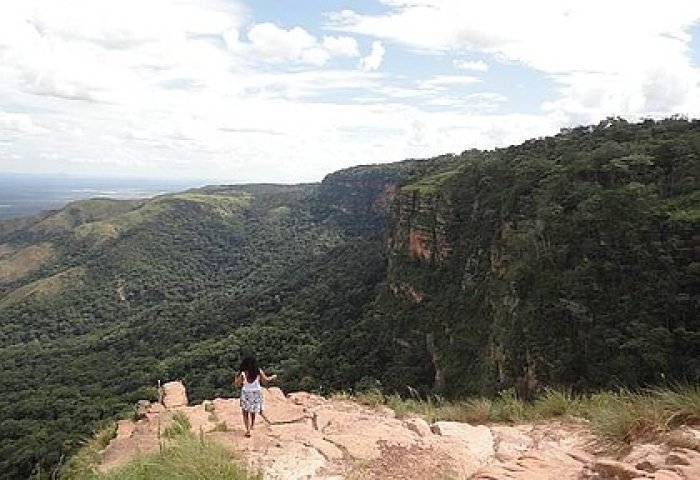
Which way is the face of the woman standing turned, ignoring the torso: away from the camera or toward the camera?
away from the camera

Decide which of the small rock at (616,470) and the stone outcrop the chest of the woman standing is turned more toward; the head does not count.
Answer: the stone outcrop

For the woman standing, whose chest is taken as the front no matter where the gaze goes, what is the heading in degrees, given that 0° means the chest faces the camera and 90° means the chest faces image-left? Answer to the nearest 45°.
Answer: approximately 180°

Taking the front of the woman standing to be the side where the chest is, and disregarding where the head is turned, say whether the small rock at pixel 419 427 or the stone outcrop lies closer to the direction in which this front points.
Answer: the stone outcrop

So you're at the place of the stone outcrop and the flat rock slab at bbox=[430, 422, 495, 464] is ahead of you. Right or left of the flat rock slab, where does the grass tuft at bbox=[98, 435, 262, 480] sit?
right

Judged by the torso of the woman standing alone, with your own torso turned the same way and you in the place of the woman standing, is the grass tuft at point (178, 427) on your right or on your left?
on your left

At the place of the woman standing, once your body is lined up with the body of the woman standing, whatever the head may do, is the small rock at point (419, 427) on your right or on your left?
on your right

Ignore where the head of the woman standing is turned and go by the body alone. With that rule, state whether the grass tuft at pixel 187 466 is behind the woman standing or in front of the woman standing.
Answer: behind

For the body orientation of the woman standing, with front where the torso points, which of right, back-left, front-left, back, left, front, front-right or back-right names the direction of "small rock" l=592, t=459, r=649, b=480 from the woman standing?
back-right

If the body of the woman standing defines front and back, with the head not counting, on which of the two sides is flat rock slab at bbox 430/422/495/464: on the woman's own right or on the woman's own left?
on the woman's own right
